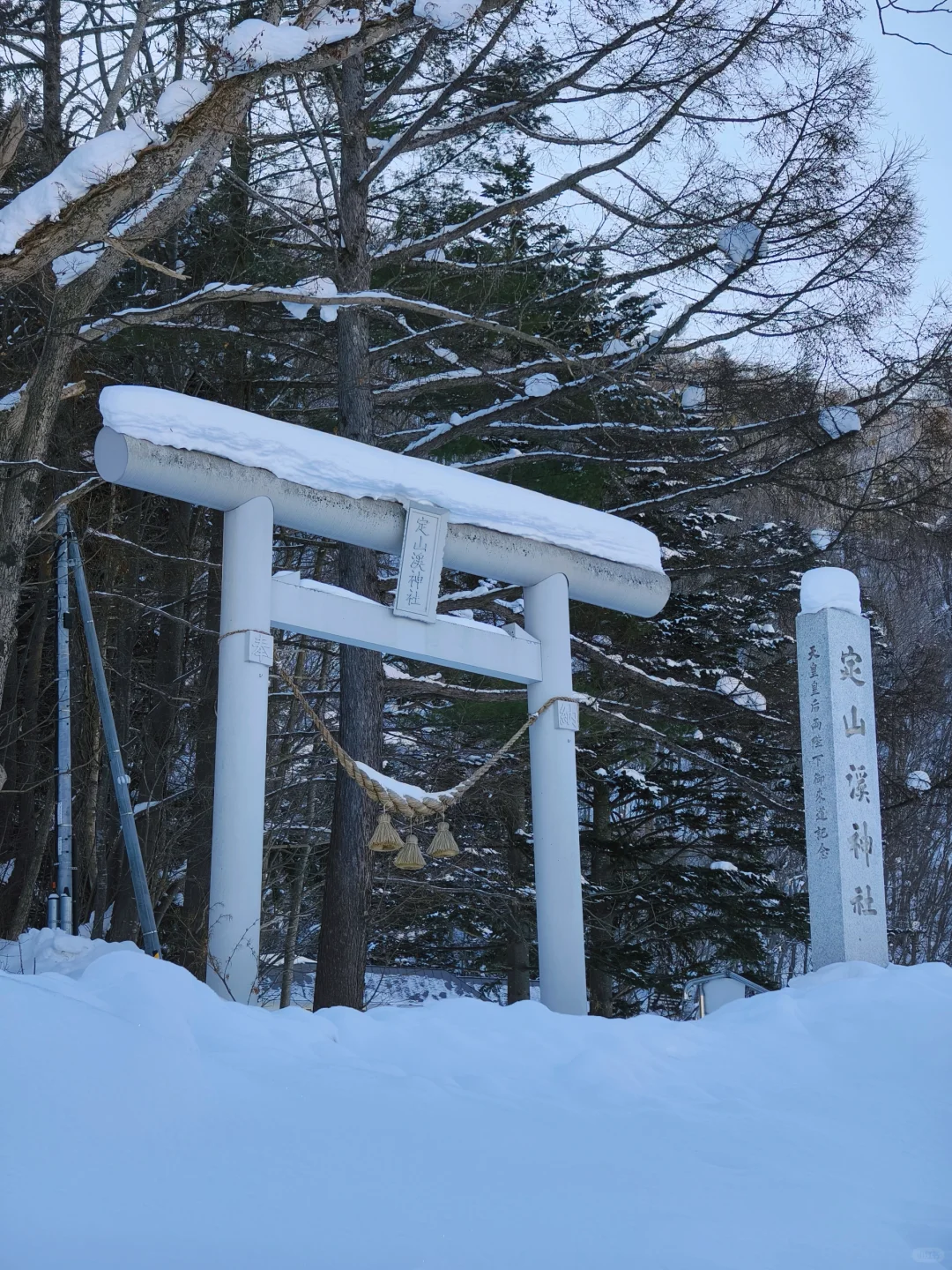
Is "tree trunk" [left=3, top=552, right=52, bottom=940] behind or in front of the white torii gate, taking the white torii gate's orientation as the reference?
behind

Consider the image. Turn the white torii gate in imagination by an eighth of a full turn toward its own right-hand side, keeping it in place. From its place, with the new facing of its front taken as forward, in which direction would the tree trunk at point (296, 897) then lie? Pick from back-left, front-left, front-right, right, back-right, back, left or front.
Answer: back

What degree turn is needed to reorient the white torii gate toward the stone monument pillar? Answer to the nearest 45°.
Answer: approximately 45° to its left

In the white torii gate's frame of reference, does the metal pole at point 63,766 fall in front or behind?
behind

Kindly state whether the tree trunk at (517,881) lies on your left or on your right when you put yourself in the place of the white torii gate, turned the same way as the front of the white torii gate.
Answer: on your left

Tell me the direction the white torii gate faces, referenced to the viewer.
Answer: facing the viewer and to the right of the viewer
